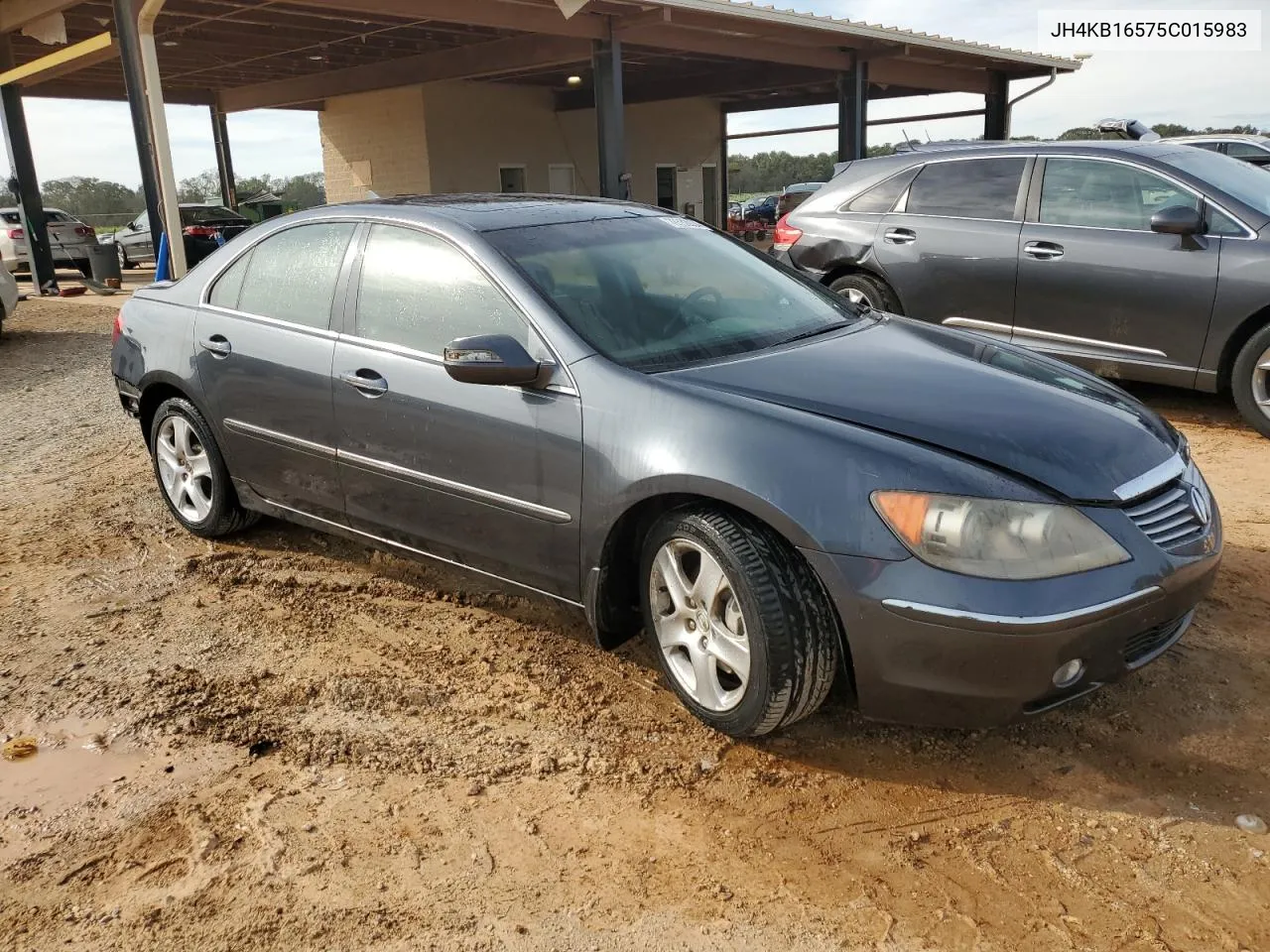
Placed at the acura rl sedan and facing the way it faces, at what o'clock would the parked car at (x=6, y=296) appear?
The parked car is roughly at 6 o'clock from the acura rl sedan.

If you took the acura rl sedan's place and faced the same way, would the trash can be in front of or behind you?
behind

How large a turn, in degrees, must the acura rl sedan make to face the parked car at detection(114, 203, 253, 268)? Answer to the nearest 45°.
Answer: approximately 180°

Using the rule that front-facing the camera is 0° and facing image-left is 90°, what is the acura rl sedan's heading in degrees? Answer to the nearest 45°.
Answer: approximately 315°

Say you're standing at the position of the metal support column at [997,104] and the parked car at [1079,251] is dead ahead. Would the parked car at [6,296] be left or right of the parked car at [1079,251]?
right

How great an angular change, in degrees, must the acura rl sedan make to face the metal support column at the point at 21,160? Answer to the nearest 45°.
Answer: approximately 180°

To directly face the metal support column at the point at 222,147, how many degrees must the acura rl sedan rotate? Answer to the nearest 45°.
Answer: approximately 180°

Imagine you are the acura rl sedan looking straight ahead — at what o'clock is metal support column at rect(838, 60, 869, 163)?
The metal support column is roughly at 8 o'clock from the acura rl sedan.

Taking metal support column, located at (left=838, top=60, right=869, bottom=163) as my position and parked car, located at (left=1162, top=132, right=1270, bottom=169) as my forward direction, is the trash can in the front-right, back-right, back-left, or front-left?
back-right
